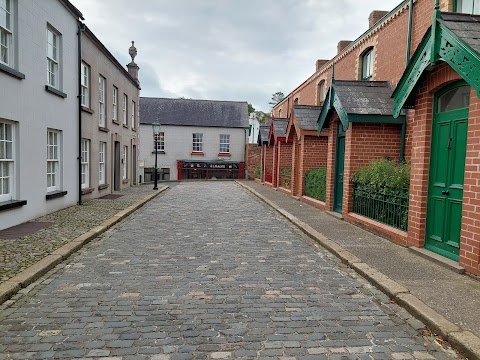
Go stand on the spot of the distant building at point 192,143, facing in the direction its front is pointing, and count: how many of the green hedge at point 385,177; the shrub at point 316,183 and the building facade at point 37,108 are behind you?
0

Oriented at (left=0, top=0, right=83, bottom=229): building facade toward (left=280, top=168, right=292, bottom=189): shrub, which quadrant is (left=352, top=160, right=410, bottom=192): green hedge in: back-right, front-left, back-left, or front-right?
front-right

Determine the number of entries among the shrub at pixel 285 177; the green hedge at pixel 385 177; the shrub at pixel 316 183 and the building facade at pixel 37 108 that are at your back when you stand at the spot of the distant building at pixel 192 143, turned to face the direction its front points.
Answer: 0

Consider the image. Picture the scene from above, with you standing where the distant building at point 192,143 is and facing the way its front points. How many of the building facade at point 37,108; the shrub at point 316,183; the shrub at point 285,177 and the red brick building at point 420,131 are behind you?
0

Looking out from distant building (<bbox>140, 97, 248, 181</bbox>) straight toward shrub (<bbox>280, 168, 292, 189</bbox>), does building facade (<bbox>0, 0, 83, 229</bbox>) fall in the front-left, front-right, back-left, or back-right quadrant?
front-right

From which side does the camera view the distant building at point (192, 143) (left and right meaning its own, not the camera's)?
front

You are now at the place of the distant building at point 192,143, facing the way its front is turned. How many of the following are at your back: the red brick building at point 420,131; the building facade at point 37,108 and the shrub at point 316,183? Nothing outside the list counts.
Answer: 0

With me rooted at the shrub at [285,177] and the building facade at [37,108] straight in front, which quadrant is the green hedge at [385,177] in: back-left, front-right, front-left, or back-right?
front-left

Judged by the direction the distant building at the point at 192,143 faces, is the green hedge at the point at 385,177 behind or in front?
in front

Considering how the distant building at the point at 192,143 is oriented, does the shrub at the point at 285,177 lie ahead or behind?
ahead

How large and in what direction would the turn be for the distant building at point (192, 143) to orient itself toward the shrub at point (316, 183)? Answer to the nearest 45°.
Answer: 0° — it already faces it

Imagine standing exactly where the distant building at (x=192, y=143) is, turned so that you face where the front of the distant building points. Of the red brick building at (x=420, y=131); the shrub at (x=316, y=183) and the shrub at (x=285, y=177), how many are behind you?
0

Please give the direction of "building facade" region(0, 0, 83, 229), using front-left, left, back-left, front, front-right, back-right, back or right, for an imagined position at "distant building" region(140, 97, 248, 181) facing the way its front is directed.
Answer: front

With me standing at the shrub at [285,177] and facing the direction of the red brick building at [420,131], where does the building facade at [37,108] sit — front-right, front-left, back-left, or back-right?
front-right

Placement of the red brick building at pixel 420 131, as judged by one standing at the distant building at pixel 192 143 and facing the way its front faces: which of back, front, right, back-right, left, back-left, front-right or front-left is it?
front

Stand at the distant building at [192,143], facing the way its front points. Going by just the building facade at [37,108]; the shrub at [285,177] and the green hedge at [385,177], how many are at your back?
0
